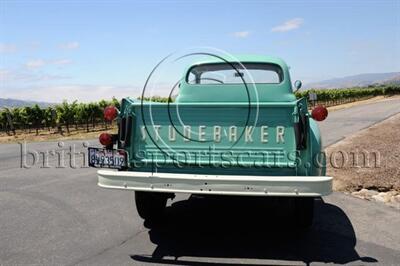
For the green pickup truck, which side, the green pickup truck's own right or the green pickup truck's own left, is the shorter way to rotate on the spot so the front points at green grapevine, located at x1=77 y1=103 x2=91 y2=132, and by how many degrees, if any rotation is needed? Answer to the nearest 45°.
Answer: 0° — it already faces it

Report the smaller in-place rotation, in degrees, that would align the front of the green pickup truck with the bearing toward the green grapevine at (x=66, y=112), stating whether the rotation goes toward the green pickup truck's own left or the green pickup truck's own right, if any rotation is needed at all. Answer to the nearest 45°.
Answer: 0° — it already faces it

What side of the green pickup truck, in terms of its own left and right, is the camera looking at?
back
